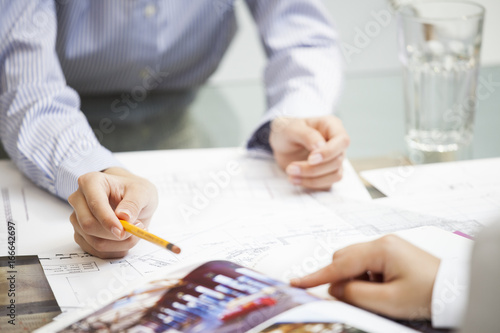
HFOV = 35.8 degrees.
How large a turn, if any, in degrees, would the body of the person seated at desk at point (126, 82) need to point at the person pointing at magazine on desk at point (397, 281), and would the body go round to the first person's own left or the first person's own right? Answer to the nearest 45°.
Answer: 0° — they already face them

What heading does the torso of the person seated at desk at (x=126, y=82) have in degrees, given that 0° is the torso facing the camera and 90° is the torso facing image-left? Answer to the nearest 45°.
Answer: approximately 0°
